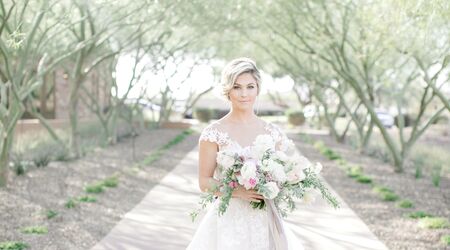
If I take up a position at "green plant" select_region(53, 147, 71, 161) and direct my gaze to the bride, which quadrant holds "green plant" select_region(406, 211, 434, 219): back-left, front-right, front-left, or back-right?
front-left

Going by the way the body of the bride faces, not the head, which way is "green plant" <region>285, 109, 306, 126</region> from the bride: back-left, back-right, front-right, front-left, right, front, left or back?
back

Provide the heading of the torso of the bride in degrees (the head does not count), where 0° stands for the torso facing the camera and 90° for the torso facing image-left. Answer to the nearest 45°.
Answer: approximately 0°

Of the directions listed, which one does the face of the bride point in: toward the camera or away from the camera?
toward the camera

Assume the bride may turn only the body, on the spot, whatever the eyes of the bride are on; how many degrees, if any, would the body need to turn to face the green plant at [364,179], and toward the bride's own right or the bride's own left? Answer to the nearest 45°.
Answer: approximately 180°
